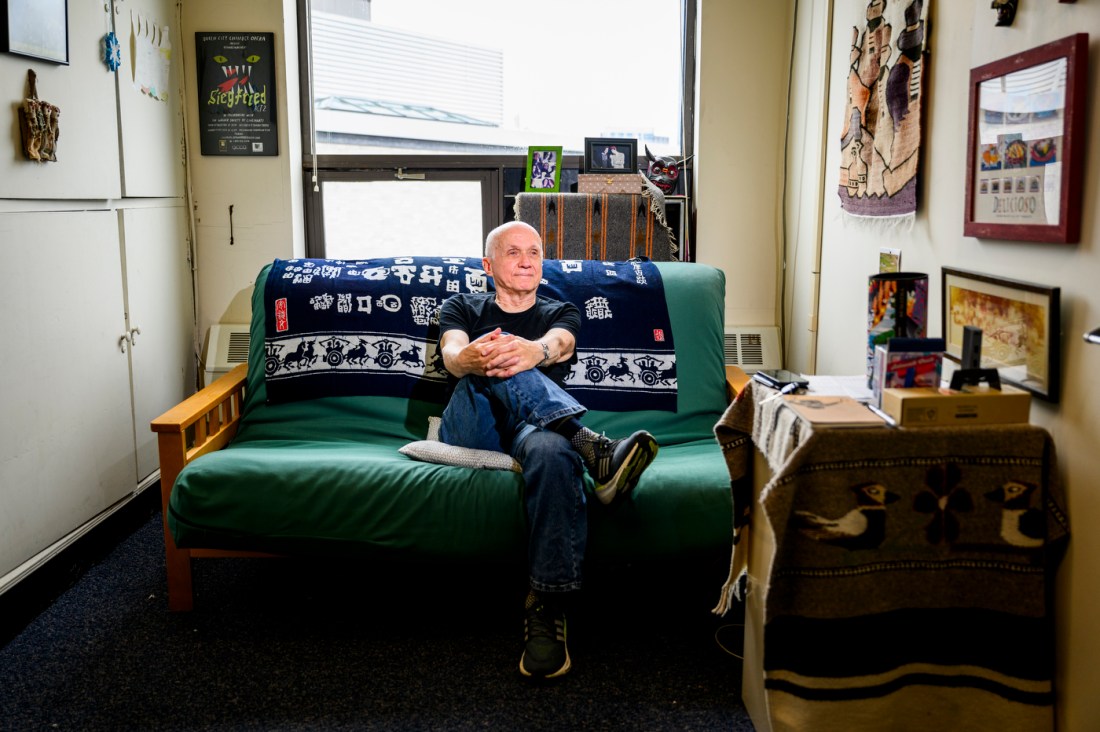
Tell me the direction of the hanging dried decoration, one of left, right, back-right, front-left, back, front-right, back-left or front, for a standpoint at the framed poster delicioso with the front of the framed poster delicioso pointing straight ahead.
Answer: front-right

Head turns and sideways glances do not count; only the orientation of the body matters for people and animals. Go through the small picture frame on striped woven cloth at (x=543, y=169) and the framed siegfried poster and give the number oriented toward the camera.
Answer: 2

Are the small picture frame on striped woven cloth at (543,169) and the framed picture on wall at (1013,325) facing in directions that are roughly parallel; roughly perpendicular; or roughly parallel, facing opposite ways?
roughly perpendicular

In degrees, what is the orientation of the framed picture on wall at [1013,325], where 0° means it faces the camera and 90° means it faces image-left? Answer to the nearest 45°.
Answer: approximately 45°

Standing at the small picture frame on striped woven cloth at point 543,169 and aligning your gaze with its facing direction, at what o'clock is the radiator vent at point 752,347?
The radiator vent is roughly at 9 o'clock from the small picture frame on striped woven cloth.

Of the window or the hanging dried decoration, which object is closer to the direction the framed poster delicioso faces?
the hanging dried decoration

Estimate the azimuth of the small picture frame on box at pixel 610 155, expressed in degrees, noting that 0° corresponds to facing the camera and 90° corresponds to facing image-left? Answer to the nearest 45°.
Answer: approximately 0°

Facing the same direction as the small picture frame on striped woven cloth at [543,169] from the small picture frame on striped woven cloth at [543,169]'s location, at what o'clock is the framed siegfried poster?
The framed siegfried poster is roughly at 3 o'clock from the small picture frame on striped woven cloth.

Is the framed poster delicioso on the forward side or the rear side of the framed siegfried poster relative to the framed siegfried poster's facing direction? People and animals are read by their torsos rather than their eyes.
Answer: on the forward side
